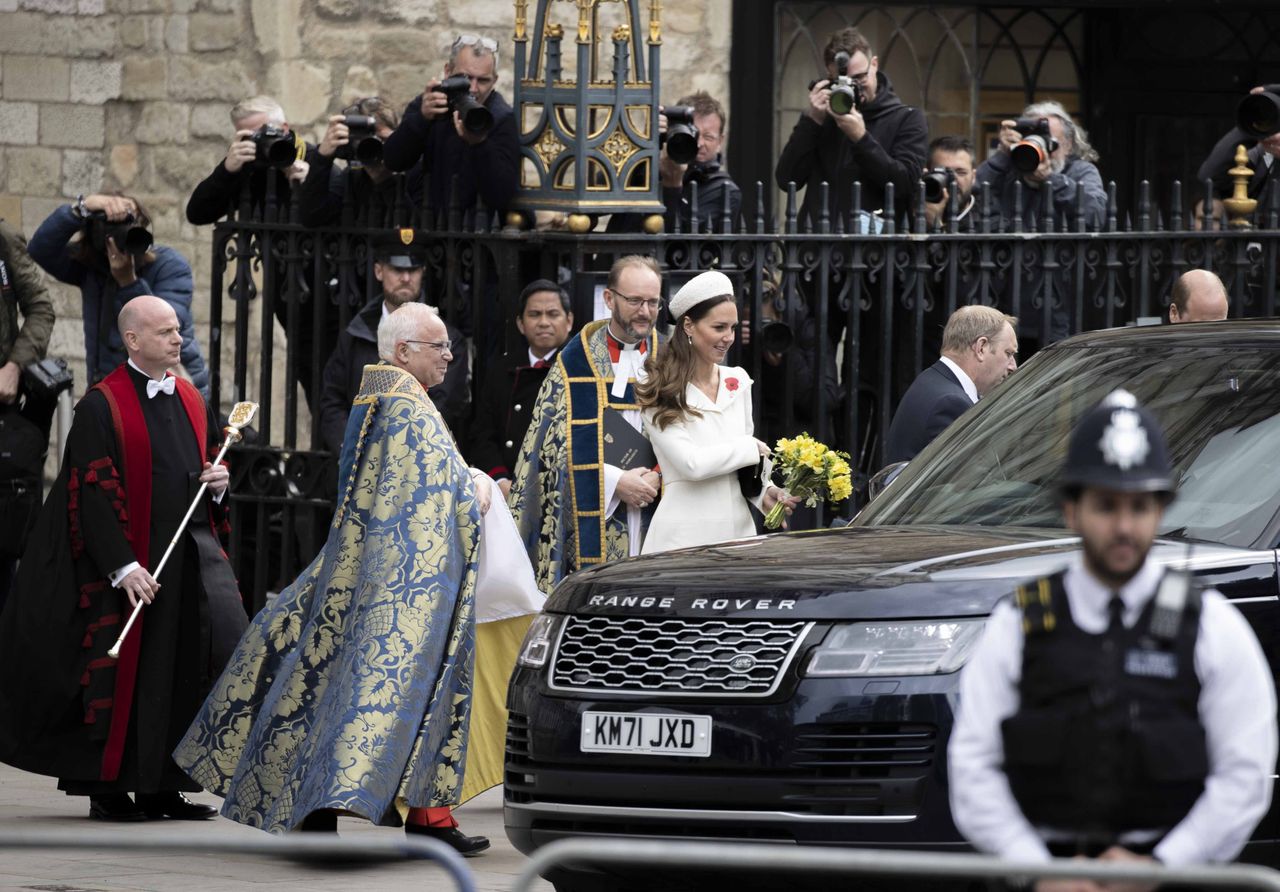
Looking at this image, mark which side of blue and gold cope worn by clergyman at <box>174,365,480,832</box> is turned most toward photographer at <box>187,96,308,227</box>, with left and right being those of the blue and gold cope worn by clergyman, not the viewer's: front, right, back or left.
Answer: left

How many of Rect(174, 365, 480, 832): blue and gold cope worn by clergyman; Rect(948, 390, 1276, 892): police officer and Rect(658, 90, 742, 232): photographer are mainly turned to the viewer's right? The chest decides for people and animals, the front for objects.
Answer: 1

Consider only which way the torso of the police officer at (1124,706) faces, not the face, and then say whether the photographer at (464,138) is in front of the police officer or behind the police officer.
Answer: behind

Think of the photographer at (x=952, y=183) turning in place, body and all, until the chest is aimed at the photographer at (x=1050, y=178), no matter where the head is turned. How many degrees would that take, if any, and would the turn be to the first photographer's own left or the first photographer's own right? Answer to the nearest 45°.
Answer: approximately 90° to the first photographer's own left

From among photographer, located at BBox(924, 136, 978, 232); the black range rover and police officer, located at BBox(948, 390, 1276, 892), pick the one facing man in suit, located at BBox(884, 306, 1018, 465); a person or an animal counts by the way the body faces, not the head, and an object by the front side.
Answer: the photographer

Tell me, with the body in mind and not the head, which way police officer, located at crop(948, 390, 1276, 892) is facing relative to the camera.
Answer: toward the camera

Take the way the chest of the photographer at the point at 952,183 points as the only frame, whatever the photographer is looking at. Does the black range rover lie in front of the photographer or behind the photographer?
in front

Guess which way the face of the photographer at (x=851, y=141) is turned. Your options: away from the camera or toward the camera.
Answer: toward the camera

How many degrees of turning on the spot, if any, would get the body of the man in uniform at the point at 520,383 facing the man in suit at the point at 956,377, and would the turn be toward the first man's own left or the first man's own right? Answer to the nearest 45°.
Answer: approximately 45° to the first man's own left

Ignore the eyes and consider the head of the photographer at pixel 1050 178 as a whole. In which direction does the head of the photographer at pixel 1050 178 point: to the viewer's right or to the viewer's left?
to the viewer's left

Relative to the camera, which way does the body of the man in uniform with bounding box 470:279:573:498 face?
toward the camera

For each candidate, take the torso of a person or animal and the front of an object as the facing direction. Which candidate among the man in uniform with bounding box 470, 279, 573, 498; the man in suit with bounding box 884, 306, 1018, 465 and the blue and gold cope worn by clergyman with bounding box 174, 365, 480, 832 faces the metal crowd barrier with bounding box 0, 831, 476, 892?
the man in uniform with bounding box 470, 279, 573, 498
